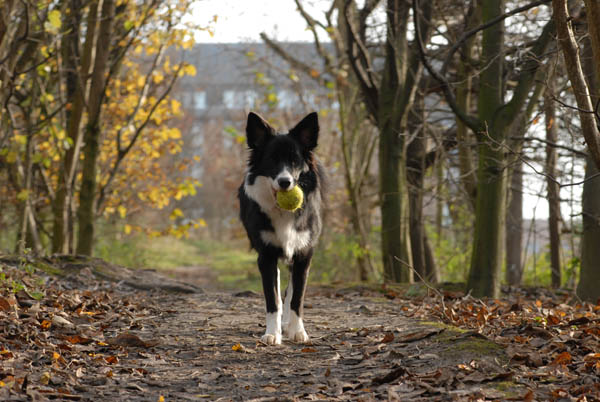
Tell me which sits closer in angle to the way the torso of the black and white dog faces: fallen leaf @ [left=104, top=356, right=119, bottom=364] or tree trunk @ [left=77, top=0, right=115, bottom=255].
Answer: the fallen leaf

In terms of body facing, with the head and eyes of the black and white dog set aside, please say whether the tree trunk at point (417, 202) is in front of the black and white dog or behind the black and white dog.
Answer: behind

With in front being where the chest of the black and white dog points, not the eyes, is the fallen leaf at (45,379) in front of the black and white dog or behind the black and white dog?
in front

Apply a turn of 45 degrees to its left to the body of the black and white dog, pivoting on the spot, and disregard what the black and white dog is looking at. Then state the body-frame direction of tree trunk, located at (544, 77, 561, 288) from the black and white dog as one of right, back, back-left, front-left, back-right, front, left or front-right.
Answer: left

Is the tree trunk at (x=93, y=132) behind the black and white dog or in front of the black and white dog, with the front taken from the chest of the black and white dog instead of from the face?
behind

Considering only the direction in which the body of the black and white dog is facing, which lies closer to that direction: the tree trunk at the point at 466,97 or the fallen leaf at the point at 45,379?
the fallen leaf

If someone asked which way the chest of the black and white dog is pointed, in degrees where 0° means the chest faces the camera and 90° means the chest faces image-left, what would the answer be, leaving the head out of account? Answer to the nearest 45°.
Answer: approximately 0°

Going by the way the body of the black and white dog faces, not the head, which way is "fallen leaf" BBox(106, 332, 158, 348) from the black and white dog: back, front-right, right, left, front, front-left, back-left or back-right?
front-right

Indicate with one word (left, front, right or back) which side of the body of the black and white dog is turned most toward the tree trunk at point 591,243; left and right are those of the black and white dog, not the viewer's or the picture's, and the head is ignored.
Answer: left

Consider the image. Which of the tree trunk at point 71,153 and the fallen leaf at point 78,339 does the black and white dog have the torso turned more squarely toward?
the fallen leaf
